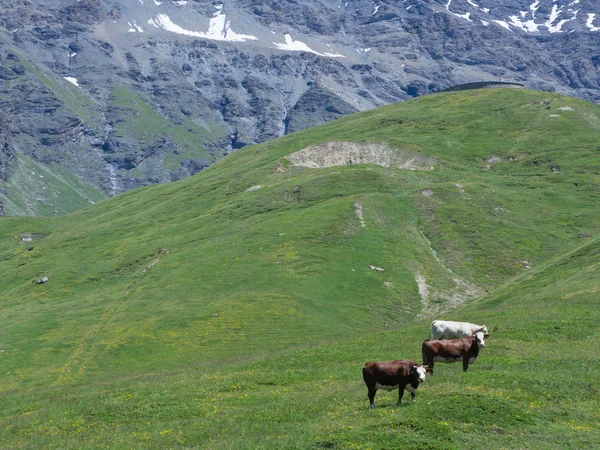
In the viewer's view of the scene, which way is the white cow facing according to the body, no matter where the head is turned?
to the viewer's right

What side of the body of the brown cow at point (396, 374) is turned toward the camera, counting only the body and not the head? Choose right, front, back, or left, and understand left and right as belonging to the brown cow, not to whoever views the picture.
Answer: right

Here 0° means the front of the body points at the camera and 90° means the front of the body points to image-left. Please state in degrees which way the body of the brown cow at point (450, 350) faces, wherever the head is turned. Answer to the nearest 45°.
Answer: approximately 270°

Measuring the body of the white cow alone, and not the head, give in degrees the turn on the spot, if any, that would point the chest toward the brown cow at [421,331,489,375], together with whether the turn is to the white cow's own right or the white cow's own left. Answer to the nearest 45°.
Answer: approximately 90° to the white cow's own right

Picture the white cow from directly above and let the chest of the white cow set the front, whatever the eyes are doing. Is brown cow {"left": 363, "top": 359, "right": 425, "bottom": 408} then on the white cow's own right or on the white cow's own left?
on the white cow's own right
